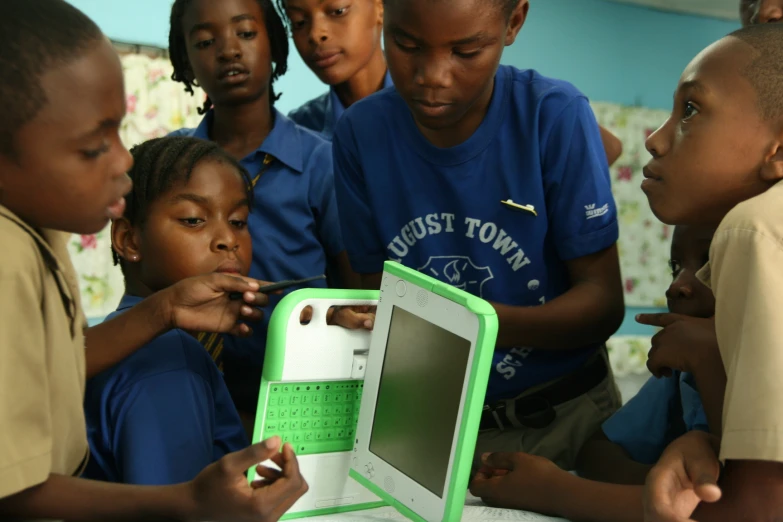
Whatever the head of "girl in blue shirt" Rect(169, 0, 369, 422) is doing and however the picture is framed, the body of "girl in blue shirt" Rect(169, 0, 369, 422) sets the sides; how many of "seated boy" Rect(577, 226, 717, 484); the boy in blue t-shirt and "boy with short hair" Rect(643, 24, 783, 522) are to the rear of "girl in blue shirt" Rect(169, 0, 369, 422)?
0

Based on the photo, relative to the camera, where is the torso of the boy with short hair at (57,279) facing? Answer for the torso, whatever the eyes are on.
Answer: to the viewer's right

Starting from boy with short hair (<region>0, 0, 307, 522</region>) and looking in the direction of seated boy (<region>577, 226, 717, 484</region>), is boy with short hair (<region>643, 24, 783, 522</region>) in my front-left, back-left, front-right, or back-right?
front-right

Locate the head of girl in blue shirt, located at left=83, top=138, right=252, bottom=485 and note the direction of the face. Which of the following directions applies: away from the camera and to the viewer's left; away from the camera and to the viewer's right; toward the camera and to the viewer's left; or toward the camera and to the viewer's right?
toward the camera and to the viewer's right

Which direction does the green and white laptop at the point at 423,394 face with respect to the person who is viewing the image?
facing the viewer and to the left of the viewer

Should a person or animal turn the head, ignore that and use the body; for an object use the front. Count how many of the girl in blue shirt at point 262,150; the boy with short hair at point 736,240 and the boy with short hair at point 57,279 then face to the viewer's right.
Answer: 1

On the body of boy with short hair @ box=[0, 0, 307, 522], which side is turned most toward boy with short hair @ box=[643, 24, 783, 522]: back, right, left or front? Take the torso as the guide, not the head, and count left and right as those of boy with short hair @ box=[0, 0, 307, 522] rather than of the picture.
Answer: front

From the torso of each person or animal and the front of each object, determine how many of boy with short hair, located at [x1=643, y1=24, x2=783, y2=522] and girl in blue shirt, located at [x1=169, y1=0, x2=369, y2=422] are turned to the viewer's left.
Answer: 1

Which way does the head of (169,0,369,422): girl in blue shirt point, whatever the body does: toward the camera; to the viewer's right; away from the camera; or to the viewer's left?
toward the camera

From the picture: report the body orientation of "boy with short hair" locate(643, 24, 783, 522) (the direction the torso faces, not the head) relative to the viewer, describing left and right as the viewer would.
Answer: facing to the left of the viewer

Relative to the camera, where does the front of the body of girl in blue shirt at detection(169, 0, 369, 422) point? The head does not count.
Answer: toward the camera

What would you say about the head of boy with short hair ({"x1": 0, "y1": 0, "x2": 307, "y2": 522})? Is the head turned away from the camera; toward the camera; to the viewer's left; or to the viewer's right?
to the viewer's right

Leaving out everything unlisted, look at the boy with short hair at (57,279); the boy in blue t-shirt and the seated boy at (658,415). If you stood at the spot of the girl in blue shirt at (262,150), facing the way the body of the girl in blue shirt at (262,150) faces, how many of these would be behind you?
0

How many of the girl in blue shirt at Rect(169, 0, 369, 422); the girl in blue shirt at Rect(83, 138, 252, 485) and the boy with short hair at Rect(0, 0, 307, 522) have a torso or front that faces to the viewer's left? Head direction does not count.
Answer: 0

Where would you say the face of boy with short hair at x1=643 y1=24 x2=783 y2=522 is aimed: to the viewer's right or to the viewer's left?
to the viewer's left

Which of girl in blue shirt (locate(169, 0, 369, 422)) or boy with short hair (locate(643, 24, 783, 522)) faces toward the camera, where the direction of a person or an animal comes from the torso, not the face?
the girl in blue shirt
